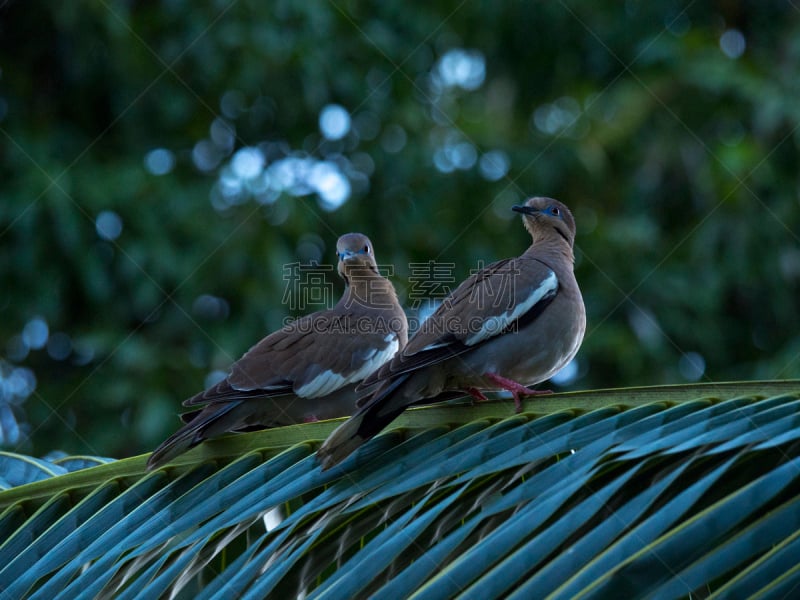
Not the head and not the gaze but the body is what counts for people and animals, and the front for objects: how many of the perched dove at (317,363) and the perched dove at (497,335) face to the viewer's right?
2

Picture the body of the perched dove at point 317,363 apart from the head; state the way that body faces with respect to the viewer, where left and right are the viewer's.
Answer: facing to the right of the viewer

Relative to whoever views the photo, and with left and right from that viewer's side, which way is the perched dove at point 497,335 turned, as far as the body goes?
facing to the right of the viewer
